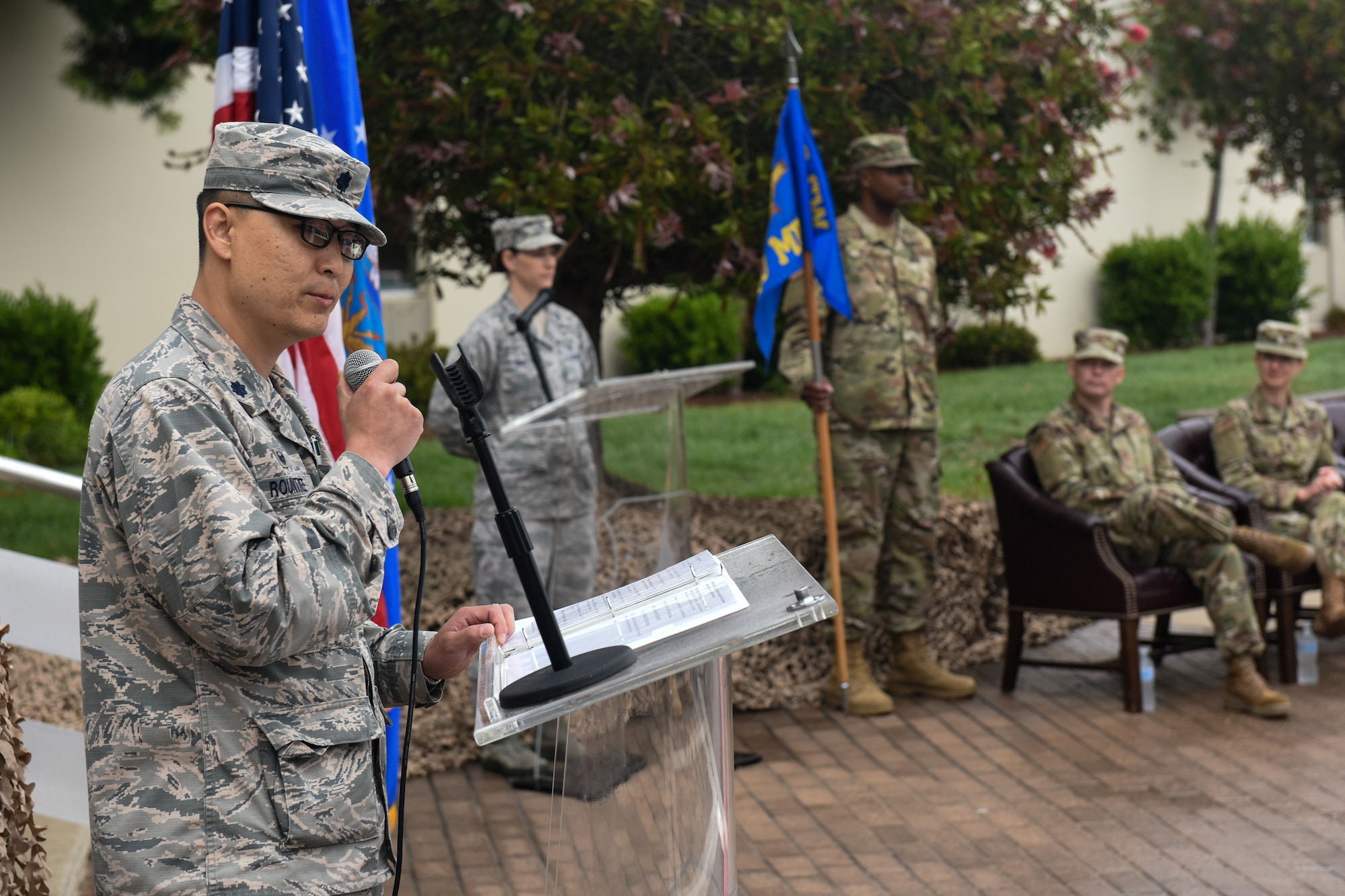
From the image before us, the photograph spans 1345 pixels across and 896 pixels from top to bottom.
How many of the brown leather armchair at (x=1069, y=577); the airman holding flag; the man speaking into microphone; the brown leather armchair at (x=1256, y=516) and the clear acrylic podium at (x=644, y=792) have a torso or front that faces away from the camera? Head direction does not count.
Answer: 0

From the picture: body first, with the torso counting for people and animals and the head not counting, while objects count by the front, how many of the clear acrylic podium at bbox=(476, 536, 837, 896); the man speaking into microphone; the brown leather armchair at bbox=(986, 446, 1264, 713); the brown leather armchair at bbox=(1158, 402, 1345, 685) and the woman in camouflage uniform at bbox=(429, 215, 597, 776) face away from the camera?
0

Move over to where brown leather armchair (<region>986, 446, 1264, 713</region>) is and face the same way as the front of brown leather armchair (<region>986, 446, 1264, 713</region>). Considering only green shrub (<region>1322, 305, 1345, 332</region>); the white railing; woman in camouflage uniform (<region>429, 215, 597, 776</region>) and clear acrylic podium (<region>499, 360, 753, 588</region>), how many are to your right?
3

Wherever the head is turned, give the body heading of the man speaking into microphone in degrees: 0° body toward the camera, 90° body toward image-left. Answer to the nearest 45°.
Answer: approximately 315°

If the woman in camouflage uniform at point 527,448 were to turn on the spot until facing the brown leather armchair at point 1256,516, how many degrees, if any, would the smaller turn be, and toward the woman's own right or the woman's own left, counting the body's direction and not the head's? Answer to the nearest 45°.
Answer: approximately 45° to the woman's own left

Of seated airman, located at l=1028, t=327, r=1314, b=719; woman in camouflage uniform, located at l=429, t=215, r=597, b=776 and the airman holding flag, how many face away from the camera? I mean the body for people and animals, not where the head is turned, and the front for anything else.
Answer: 0

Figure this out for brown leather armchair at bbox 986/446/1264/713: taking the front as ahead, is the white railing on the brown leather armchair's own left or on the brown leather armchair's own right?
on the brown leather armchair's own right

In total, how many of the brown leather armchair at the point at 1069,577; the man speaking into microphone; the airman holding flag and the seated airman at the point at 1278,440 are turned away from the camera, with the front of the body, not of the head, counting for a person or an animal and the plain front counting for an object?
0

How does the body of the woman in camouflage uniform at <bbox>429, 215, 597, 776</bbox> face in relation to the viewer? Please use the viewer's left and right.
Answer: facing the viewer and to the right of the viewer

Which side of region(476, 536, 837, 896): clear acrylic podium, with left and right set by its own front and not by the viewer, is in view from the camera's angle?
right

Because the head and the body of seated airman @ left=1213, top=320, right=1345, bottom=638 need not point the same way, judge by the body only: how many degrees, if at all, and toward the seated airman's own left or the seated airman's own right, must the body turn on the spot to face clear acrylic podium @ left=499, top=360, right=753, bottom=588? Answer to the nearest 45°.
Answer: approximately 90° to the seated airman's own right

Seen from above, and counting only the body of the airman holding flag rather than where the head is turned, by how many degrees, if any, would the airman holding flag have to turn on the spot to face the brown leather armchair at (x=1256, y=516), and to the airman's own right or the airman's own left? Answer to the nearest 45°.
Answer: approximately 45° to the airman's own left

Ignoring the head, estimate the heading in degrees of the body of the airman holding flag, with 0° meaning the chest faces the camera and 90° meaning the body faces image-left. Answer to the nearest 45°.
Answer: approximately 315°

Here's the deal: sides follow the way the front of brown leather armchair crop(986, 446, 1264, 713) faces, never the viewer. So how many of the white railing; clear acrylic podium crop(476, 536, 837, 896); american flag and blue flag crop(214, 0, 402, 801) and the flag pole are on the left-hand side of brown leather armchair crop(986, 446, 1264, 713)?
0
